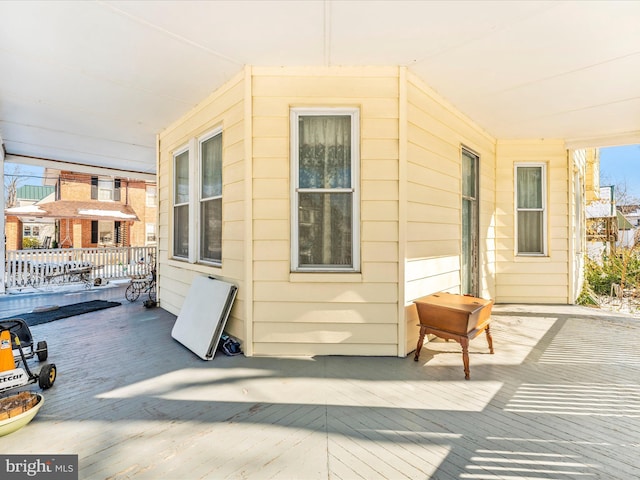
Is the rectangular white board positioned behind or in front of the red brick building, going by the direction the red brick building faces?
in front

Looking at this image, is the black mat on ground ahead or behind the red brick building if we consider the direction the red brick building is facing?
ahead

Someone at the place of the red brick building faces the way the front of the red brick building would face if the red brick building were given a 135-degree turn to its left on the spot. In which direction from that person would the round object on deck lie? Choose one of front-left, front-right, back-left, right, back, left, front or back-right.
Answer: back-right

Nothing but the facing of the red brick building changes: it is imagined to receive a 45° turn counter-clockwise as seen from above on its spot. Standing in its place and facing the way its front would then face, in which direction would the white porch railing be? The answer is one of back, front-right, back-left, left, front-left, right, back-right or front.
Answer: front-right

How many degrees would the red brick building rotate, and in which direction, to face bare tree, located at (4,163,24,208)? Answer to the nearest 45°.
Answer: approximately 135° to its right

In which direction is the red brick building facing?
toward the camera

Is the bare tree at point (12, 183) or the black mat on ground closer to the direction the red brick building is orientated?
the black mat on ground
